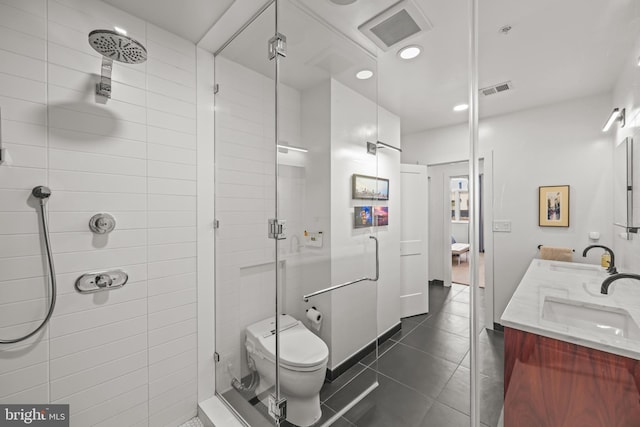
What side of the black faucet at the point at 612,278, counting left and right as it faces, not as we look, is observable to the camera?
left

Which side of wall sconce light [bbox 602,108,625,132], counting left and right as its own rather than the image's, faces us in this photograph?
left

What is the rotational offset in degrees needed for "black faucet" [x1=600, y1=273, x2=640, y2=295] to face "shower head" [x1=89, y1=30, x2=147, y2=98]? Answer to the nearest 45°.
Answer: approximately 45° to its left
